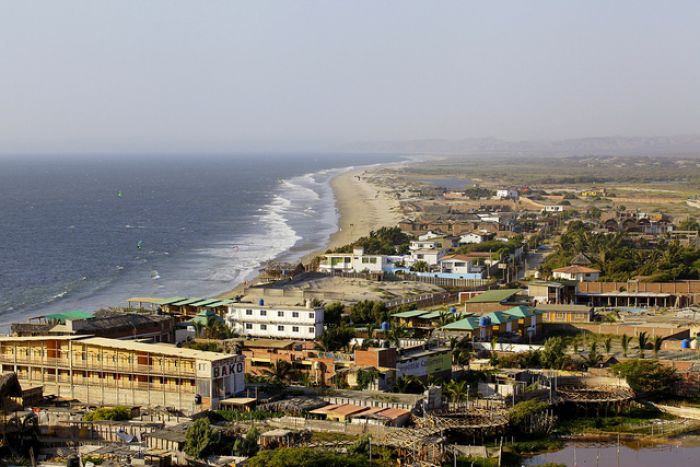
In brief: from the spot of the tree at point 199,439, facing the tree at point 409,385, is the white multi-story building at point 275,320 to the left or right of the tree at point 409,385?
left

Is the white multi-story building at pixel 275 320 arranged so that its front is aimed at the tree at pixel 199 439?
yes

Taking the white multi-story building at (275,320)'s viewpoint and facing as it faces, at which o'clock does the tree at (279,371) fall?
The tree is roughly at 12 o'clock from the white multi-story building.

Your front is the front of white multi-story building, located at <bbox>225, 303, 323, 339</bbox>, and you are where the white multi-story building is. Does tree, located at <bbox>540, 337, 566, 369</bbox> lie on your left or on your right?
on your left

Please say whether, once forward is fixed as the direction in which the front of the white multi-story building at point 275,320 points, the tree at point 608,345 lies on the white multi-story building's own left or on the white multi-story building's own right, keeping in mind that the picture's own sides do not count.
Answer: on the white multi-story building's own left

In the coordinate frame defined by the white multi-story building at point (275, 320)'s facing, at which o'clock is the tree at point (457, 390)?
The tree is roughly at 11 o'clock from the white multi-story building.

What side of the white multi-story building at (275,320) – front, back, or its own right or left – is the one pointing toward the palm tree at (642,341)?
left

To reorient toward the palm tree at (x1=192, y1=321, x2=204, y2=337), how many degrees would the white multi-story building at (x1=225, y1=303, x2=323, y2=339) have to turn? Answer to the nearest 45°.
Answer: approximately 90° to its right

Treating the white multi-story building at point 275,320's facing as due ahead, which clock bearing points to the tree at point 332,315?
The tree is roughly at 8 o'clock from the white multi-story building.

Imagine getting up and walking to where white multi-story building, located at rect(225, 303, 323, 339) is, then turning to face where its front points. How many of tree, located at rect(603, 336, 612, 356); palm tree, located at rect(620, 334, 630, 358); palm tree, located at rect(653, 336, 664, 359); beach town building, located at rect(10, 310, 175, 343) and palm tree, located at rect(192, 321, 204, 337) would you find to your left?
3

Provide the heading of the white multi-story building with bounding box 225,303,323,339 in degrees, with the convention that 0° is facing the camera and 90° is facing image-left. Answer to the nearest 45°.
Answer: approximately 0°

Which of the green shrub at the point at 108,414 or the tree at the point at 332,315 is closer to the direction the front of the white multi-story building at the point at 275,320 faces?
the green shrub

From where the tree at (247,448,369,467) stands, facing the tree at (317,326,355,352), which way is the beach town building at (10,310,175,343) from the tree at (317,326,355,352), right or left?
left
